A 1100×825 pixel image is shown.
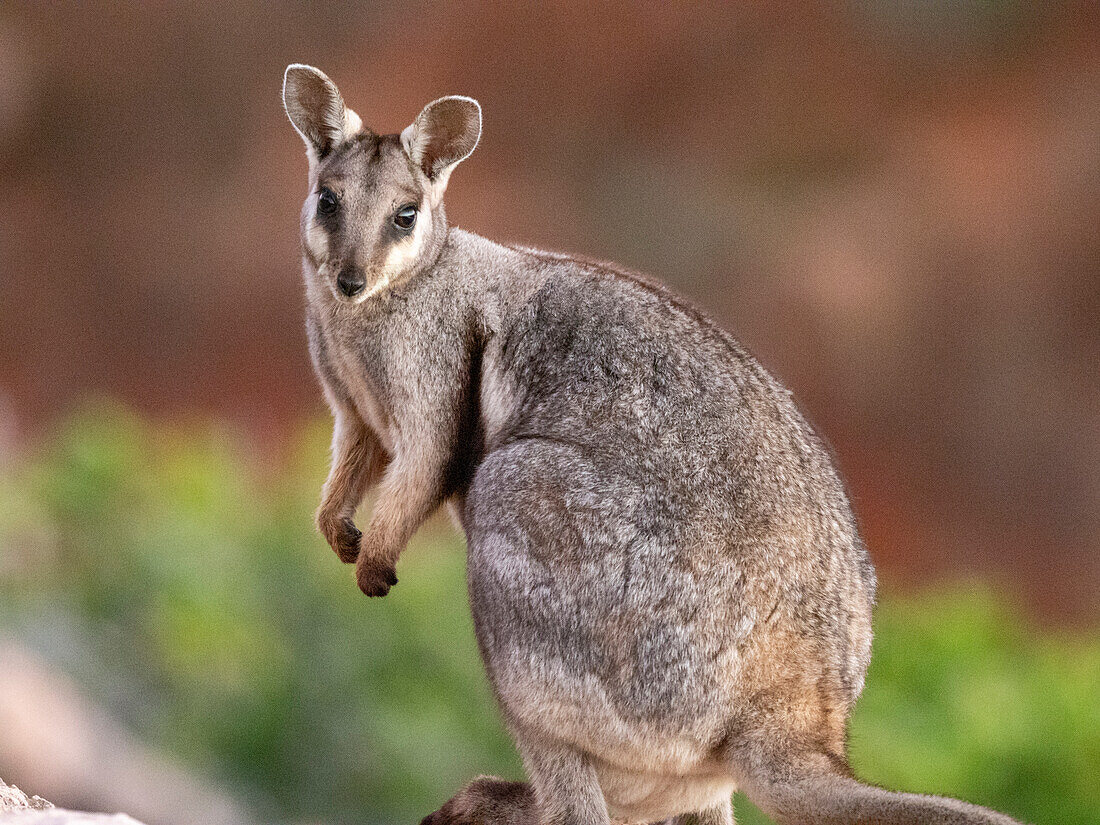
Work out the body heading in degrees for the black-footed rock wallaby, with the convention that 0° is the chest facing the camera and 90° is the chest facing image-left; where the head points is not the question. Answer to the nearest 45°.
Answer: approximately 90°
